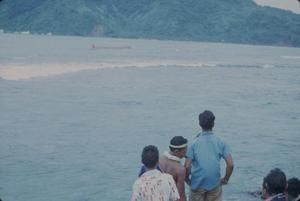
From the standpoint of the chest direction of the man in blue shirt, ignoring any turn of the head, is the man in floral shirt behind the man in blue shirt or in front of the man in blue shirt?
behind

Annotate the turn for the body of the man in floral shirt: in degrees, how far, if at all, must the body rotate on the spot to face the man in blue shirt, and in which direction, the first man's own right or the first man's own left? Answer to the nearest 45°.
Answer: approximately 45° to the first man's own right

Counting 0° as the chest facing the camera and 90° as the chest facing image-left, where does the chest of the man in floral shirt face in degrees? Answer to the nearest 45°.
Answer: approximately 180°

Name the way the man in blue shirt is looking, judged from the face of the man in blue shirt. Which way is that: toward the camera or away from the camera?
away from the camera

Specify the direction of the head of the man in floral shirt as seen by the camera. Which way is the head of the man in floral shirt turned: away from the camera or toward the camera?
away from the camera

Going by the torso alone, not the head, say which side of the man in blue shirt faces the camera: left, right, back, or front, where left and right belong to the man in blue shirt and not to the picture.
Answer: back

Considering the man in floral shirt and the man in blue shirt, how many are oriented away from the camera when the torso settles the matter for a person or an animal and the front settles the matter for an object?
2
